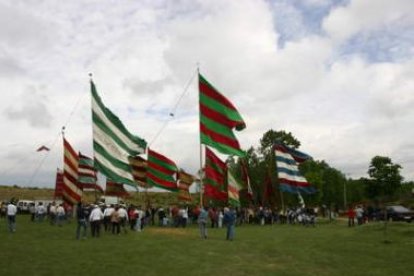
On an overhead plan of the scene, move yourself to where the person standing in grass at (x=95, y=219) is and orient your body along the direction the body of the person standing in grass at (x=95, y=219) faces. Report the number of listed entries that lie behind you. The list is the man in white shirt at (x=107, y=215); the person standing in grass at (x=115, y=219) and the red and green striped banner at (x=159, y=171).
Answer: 0

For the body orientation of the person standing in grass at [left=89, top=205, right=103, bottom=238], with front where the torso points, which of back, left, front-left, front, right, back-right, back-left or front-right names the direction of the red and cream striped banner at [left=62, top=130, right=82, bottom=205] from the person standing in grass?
front

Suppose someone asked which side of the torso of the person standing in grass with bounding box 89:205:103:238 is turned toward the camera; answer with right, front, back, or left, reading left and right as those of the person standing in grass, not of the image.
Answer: back

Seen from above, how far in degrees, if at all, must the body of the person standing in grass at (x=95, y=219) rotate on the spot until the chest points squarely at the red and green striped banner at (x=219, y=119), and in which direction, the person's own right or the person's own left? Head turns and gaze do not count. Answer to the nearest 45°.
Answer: approximately 90° to the person's own right

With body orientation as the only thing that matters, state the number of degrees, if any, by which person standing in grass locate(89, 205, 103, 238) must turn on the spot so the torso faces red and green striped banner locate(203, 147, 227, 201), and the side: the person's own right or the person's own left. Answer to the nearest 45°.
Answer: approximately 90° to the person's own right

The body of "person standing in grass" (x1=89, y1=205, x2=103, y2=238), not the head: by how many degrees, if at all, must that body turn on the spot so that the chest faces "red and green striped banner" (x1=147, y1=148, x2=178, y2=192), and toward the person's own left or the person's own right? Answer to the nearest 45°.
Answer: approximately 45° to the person's own right

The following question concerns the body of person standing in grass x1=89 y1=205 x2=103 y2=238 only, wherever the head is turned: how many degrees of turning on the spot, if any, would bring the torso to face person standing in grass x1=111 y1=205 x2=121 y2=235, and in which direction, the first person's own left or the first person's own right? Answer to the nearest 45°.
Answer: approximately 45° to the first person's own right

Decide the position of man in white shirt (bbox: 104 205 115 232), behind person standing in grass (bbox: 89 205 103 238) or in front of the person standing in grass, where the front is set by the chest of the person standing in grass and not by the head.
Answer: in front

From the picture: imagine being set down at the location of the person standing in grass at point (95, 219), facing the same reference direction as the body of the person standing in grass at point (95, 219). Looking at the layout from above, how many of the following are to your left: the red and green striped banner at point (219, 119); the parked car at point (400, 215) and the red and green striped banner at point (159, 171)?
0

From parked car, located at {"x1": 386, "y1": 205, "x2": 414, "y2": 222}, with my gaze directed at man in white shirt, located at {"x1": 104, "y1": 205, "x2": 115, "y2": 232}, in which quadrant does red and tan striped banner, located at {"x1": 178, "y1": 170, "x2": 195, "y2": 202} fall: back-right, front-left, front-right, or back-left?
front-right

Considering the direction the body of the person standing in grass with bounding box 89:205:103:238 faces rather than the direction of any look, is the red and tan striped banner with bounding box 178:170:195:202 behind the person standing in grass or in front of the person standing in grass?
in front
